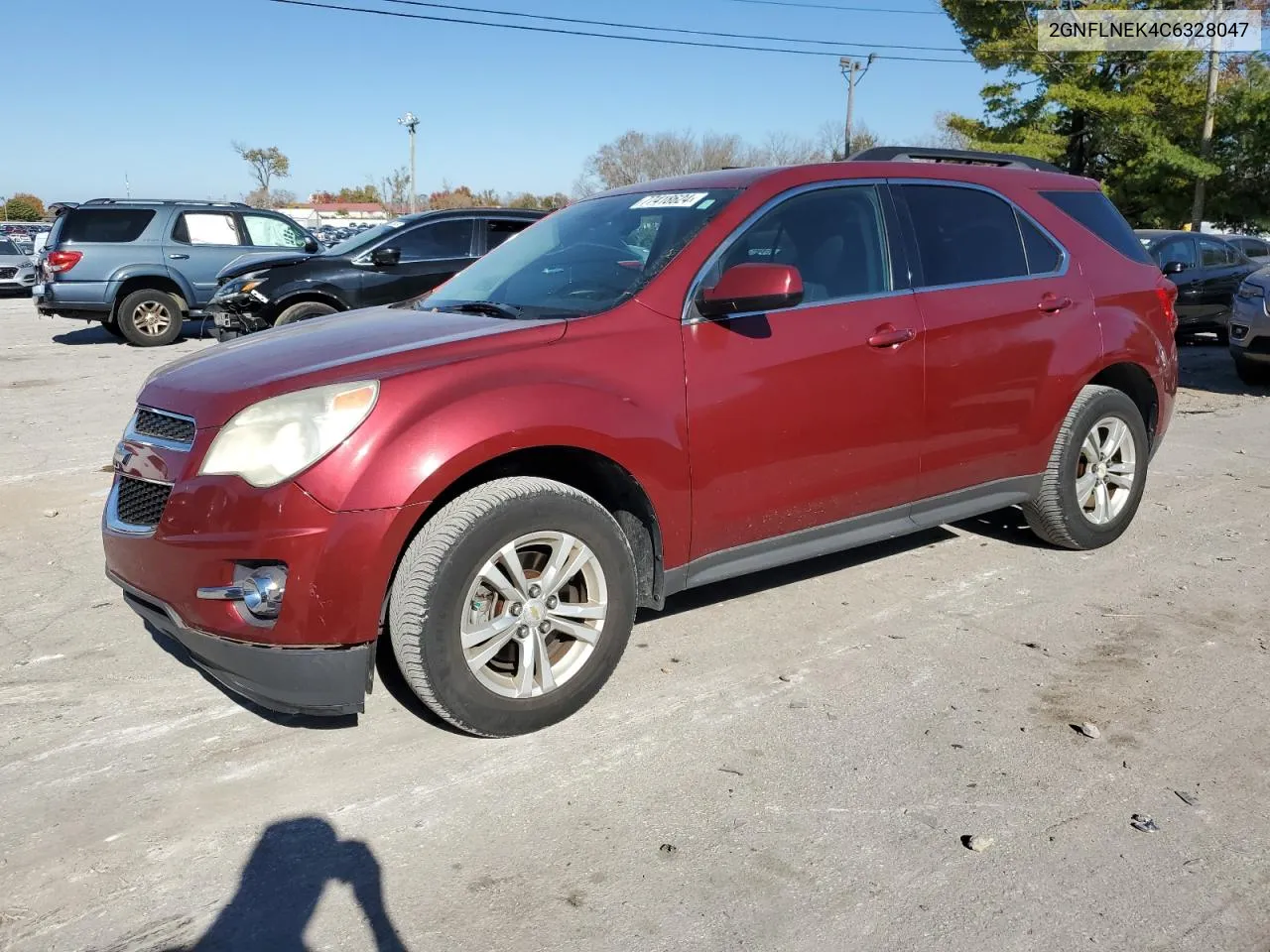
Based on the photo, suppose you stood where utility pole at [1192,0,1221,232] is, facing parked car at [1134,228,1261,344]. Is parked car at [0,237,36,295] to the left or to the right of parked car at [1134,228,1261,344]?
right

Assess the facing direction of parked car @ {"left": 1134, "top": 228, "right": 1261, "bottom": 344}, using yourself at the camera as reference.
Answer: facing the viewer and to the left of the viewer

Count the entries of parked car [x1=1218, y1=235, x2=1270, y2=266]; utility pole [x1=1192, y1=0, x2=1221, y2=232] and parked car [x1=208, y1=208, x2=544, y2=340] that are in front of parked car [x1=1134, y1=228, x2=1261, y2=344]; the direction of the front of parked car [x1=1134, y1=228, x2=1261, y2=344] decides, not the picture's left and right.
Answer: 1

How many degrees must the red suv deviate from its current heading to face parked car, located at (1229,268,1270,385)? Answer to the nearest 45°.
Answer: approximately 180°

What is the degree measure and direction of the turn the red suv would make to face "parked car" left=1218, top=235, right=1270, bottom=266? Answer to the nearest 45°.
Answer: approximately 180°

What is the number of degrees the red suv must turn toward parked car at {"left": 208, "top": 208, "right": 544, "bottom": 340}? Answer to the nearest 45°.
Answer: approximately 135° to its right

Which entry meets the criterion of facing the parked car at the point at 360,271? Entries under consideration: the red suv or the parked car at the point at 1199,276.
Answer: the parked car at the point at 1199,276

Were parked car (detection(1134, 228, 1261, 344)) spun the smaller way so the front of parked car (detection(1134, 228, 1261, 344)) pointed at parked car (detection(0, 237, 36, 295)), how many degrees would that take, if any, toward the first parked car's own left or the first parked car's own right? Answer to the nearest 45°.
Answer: approximately 45° to the first parked car's own right
